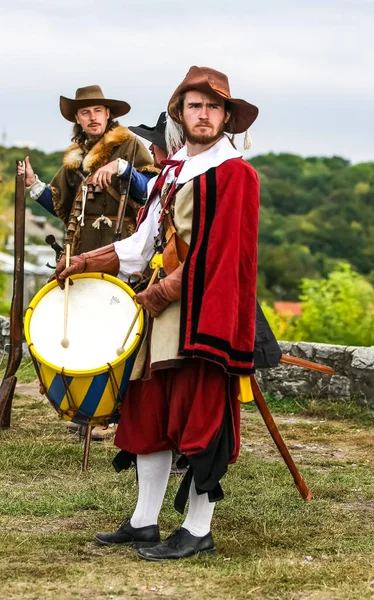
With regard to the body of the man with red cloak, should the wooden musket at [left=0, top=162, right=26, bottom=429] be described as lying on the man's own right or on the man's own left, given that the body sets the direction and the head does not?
on the man's own right

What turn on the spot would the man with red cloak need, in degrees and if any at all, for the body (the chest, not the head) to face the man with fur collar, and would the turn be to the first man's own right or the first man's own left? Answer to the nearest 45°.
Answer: approximately 135° to the first man's own right

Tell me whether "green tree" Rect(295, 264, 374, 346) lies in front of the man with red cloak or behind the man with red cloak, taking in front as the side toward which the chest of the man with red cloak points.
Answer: behind

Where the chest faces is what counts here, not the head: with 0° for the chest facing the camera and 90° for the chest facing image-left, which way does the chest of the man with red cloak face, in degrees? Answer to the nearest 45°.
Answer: approximately 45°

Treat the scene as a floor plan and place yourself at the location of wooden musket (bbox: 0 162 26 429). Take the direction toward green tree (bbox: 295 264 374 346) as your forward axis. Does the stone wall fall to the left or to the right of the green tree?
right
